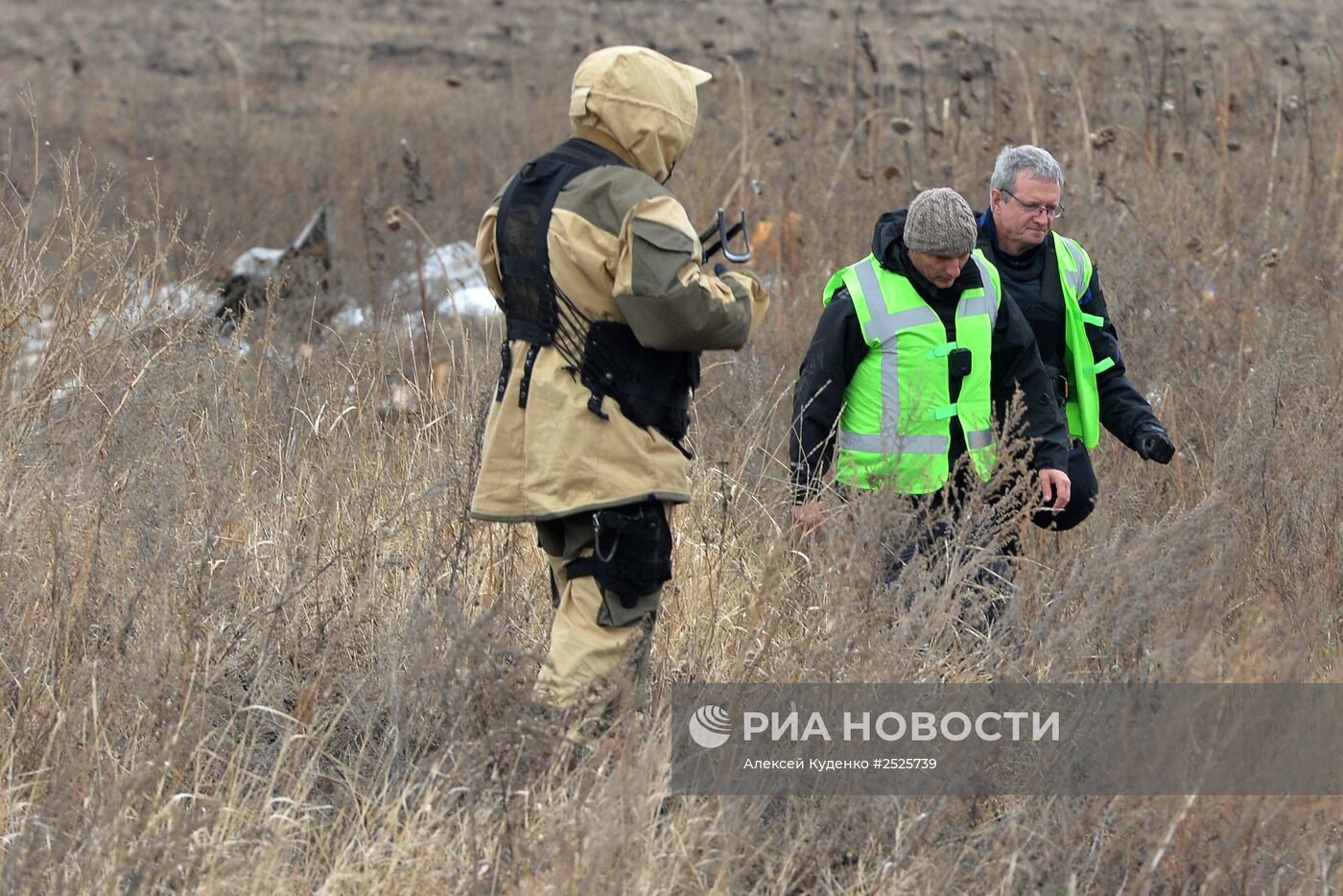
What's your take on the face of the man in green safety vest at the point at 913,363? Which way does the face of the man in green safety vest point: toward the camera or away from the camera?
toward the camera

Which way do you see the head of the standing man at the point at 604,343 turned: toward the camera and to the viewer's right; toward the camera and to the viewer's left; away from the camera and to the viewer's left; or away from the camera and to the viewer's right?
away from the camera and to the viewer's right

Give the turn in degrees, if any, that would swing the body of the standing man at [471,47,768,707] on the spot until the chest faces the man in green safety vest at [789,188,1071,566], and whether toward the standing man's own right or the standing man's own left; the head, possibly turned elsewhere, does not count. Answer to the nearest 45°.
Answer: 0° — they already face them

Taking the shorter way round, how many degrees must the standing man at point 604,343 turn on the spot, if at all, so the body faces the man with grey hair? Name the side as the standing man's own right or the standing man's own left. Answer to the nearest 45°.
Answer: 0° — they already face them

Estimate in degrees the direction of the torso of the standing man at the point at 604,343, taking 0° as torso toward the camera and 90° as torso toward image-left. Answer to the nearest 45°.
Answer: approximately 225°
